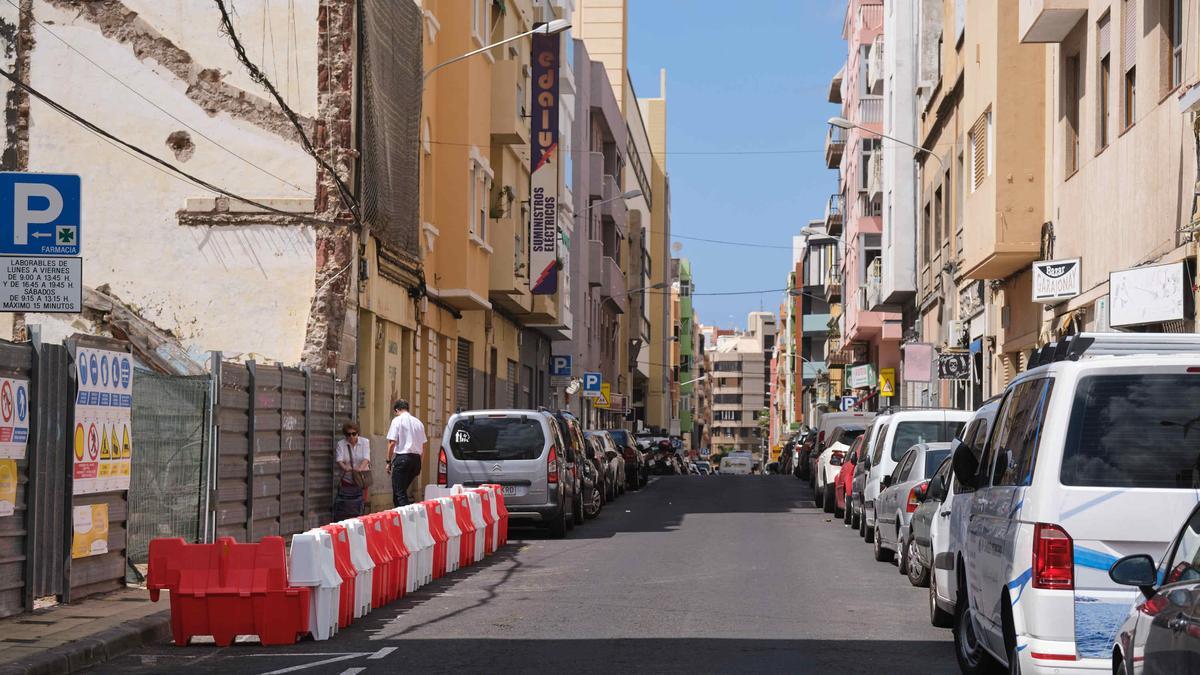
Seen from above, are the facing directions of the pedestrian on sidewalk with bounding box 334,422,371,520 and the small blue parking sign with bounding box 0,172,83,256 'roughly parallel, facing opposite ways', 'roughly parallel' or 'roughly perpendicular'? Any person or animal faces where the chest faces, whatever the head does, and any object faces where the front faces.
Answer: roughly parallel

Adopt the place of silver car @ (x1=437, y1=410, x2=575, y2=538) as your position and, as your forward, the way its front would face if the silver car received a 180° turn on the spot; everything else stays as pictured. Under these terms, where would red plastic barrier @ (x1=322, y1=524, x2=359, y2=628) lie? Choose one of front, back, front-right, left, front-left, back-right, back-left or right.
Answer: front

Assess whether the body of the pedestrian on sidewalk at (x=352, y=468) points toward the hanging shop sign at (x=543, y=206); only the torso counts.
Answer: no

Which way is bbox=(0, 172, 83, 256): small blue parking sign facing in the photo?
toward the camera

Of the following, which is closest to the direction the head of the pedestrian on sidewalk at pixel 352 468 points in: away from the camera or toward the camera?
toward the camera

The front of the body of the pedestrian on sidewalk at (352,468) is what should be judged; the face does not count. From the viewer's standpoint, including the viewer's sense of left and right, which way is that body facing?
facing the viewer

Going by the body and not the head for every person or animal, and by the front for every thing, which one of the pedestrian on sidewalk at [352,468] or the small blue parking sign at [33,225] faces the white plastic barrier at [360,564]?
the pedestrian on sidewalk

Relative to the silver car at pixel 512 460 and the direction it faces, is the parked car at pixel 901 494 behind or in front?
behind

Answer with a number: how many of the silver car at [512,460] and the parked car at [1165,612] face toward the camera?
0

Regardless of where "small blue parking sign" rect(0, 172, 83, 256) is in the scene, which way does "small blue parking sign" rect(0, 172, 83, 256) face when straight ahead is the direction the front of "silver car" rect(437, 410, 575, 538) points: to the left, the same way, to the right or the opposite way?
the opposite way

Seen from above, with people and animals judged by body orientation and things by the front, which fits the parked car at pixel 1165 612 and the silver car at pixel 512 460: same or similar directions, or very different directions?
same or similar directions

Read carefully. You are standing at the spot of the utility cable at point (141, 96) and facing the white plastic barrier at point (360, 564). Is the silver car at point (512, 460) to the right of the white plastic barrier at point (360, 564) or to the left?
left

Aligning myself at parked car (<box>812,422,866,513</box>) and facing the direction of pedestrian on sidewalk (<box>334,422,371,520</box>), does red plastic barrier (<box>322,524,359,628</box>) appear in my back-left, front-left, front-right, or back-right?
front-left

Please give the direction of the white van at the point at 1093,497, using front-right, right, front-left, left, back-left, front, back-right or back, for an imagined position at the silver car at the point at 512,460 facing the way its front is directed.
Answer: back

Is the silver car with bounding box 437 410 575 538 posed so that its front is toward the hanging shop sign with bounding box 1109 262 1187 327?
no

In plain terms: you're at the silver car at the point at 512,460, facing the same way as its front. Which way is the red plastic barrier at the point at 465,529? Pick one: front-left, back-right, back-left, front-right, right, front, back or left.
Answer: back

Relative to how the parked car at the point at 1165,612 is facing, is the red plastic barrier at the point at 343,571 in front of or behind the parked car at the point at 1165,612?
in front

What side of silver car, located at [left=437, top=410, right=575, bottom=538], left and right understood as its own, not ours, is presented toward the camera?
back

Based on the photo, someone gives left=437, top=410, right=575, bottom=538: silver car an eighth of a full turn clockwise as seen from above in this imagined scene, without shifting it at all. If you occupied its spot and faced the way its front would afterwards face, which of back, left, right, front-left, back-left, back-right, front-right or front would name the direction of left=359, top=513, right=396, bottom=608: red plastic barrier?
back-right

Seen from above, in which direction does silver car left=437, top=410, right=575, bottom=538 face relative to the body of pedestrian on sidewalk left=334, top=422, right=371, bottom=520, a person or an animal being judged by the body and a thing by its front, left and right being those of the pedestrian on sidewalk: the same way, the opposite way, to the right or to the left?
the opposite way
